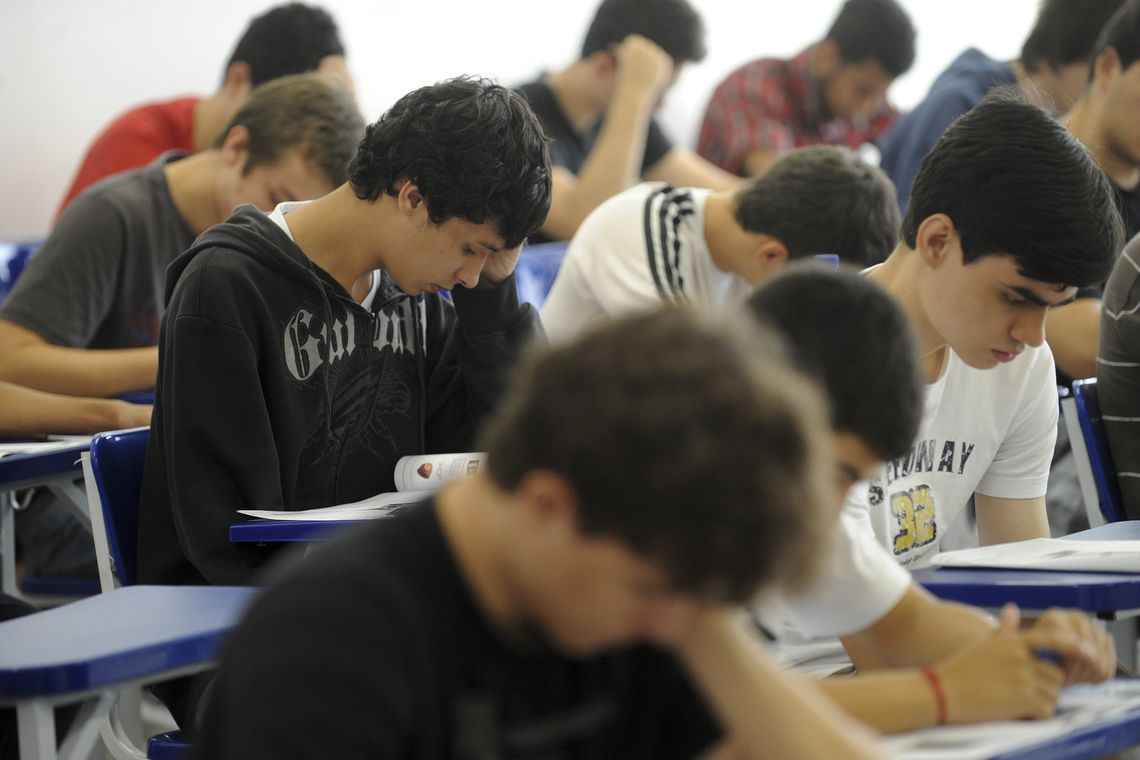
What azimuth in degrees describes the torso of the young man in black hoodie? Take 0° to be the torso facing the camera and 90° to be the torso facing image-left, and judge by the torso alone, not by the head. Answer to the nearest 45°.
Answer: approximately 315°

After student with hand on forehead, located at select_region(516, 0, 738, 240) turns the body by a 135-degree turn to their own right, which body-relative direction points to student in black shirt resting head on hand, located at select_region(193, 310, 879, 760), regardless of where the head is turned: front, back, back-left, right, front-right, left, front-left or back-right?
left

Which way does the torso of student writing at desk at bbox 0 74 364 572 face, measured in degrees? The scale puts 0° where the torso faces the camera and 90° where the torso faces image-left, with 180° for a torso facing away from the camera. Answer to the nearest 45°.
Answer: approximately 315°

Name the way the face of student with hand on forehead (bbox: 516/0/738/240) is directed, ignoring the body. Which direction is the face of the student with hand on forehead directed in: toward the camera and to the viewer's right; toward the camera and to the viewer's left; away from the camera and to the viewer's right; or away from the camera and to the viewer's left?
toward the camera and to the viewer's right

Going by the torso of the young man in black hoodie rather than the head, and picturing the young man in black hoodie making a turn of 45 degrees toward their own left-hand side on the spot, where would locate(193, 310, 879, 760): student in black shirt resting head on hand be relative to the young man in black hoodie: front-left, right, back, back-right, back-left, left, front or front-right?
right

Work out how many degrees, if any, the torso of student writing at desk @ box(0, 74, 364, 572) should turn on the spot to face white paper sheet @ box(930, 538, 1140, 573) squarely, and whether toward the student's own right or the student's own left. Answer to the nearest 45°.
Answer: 0° — they already face it

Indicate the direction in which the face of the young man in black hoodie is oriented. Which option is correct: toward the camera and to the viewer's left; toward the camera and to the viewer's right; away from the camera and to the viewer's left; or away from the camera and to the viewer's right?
toward the camera and to the viewer's right

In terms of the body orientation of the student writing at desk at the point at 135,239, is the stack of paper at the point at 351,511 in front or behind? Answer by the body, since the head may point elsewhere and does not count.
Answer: in front

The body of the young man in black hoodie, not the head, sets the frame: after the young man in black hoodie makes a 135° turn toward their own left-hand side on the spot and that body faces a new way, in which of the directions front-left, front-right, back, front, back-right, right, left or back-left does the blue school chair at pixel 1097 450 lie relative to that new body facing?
right

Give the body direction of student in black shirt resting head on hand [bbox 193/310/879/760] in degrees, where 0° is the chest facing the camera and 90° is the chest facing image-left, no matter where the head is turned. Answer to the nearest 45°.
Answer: approximately 315°

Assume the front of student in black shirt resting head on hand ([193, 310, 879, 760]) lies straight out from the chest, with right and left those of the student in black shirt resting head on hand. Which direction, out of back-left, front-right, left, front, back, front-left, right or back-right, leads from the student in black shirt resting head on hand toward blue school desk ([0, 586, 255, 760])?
back

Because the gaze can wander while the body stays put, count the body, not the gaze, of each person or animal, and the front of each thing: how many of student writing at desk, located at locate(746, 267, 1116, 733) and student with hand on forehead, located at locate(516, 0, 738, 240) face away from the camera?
0

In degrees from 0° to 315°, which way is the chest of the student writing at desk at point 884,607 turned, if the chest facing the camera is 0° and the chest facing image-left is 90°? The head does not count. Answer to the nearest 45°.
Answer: approximately 315°

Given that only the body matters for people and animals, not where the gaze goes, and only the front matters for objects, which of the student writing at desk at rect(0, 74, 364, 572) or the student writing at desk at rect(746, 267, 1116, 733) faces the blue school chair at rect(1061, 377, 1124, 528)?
the student writing at desk at rect(0, 74, 364, 572)

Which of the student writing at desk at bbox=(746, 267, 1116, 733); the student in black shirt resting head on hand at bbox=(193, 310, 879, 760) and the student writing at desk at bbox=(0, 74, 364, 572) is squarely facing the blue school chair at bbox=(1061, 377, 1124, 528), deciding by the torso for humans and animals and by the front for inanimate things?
the student writing at desk at bbox=(0, 74, 364, 572)
